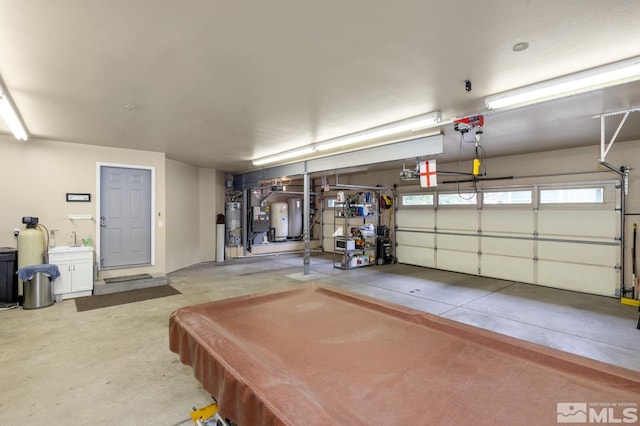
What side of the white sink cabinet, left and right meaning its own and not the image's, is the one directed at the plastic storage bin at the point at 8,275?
right

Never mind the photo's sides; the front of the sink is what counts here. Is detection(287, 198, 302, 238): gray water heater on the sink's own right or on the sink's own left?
on the sink's own left

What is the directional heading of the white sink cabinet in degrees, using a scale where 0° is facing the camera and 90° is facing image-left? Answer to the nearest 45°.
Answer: approximately 0°

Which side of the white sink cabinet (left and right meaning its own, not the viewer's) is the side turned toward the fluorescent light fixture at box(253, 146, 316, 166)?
left

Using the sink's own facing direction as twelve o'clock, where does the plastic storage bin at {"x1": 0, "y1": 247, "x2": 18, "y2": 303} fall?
The plastic storage bin is roughly at 3 o'clock from the sink.

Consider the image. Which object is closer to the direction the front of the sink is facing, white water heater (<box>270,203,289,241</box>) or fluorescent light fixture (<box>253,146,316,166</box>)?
the fluorescent light fixture

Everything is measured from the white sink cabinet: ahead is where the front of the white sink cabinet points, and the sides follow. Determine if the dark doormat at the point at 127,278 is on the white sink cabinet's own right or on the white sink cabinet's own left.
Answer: on the white sink cabinet's own left

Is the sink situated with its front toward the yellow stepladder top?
yes
